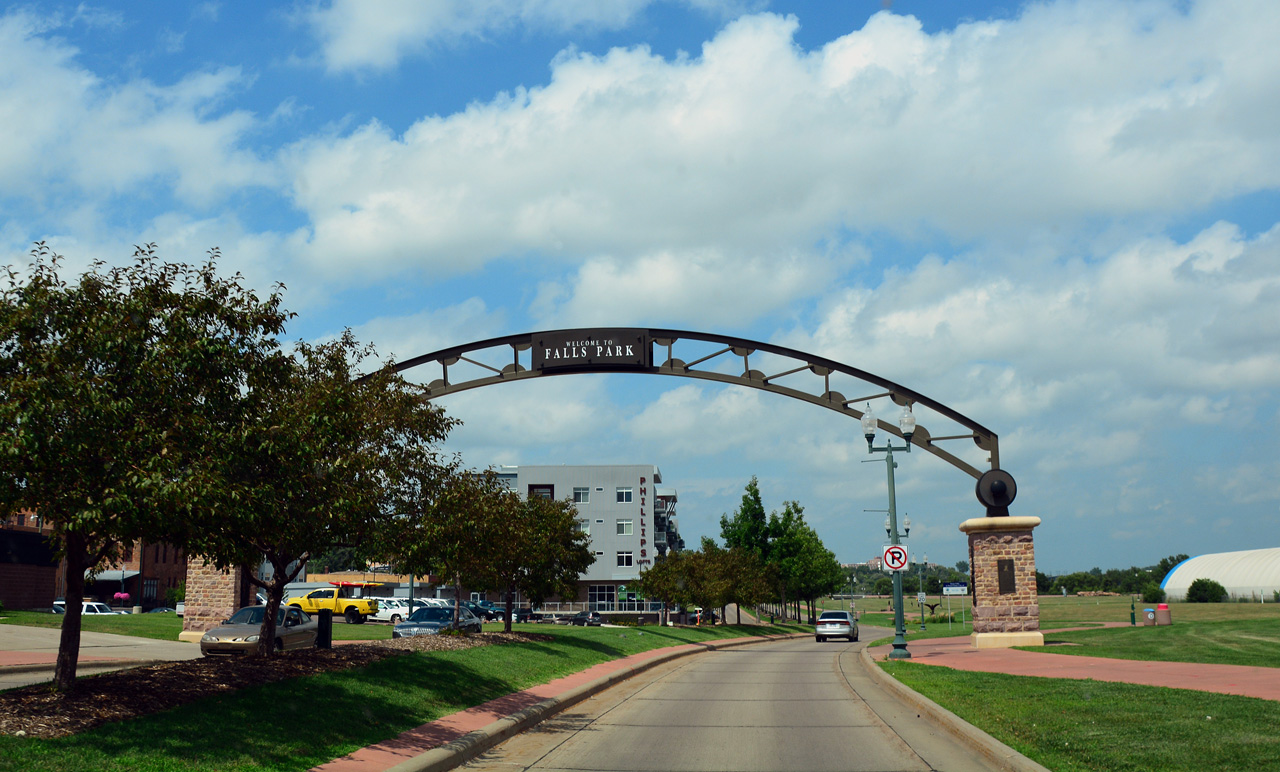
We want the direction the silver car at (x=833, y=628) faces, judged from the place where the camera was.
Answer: facing away from the viewer

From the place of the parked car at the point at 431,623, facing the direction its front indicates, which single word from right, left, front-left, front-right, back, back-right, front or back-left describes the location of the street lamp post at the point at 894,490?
left

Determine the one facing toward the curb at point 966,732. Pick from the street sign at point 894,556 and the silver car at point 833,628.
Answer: the street sign

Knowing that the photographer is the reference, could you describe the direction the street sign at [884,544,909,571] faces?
facing the viewer

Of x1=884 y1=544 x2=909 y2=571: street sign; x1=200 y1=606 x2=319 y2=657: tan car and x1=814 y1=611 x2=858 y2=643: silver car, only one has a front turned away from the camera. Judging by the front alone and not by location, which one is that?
x1=814 y1=611 x2=858 y2=643: silver car

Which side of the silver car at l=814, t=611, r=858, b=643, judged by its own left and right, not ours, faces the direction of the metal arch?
back

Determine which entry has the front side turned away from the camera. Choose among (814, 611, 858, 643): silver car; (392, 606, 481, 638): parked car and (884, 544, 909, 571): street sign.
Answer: the silver car

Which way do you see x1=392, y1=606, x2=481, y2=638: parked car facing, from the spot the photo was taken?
facing the viewer and to the left of the viewer

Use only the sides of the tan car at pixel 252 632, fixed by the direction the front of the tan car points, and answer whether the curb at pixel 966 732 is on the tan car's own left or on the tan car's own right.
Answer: on the tan car's own left

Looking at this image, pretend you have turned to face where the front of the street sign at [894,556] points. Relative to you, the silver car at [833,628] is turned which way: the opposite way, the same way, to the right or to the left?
the opposite way

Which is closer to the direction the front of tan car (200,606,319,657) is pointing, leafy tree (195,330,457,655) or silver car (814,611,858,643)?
the leafy tree

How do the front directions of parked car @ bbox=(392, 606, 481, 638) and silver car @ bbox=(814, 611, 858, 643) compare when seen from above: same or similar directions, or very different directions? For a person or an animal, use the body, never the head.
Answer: very different directions

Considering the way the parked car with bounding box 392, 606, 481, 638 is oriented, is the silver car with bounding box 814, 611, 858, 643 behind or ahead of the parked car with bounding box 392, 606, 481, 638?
behind
